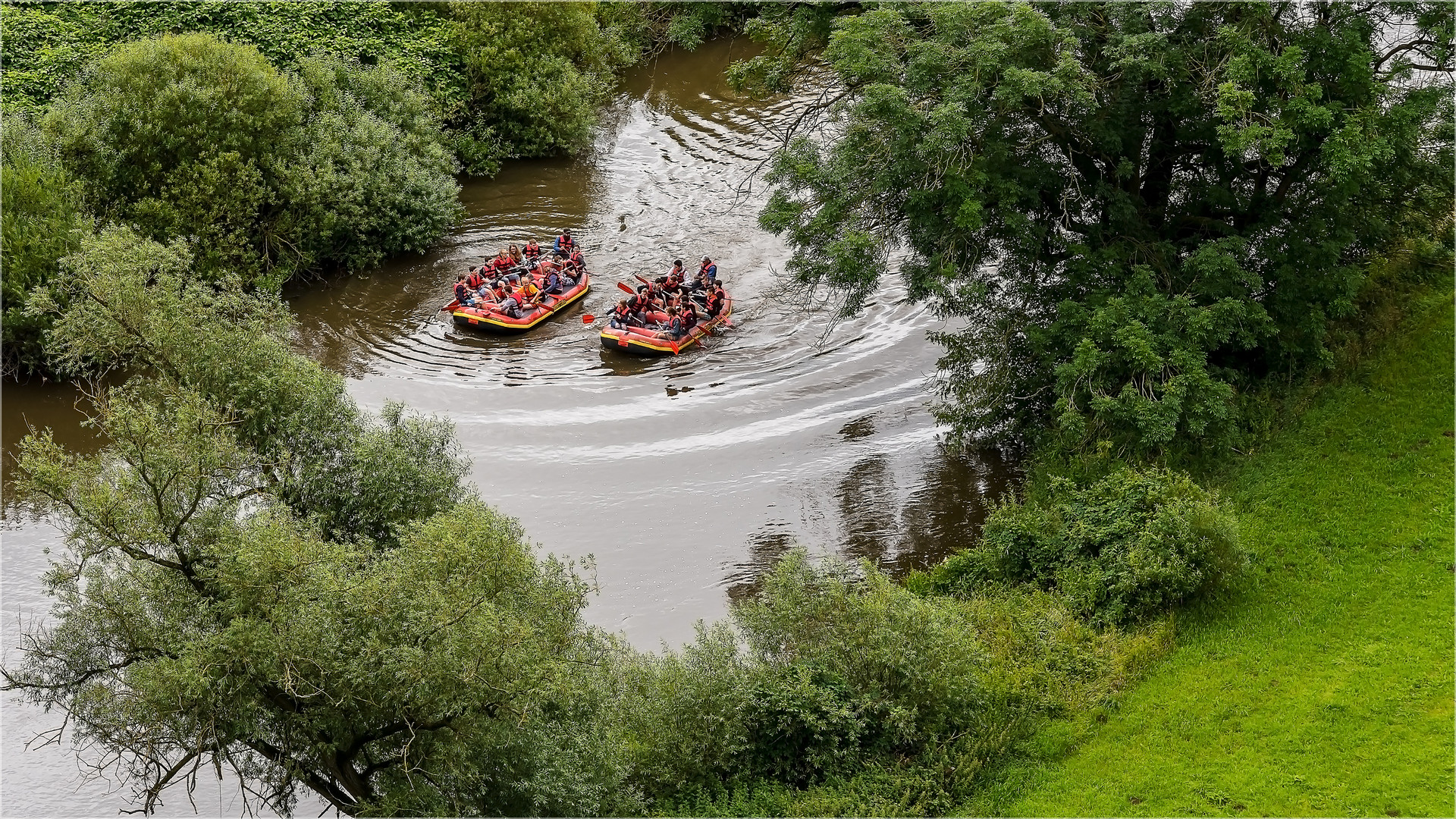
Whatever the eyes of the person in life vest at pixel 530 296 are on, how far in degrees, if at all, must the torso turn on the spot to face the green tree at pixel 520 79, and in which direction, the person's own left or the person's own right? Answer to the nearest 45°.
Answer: approximately 135° to the person's own right

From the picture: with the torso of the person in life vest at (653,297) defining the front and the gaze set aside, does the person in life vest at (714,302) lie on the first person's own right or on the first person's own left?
on the first person's own left

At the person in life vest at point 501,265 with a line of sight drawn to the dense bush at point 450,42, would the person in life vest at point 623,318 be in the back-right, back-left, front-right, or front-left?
back-right

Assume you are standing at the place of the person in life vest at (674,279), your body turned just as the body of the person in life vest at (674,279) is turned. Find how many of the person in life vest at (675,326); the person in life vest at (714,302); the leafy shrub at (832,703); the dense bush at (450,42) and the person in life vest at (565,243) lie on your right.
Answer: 2

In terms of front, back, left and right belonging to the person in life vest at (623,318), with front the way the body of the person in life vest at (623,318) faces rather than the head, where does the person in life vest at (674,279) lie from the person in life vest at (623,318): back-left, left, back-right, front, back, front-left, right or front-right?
back

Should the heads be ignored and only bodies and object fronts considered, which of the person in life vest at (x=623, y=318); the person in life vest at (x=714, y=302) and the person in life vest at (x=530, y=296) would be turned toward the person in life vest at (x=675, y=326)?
the person in life vest at (x=714, y=302)

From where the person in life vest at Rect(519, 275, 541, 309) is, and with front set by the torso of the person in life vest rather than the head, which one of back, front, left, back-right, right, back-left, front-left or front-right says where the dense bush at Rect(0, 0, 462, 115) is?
right

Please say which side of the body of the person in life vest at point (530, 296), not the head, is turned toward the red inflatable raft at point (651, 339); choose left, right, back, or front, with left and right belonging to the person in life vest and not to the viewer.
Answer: left

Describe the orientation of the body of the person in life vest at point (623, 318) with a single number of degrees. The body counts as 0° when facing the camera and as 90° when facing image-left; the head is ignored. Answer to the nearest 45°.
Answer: approximately 45°

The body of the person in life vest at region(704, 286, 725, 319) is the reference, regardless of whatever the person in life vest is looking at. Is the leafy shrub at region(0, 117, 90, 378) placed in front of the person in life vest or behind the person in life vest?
in front

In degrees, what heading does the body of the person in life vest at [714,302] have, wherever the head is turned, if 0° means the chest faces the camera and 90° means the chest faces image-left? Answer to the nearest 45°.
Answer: approximately 45°

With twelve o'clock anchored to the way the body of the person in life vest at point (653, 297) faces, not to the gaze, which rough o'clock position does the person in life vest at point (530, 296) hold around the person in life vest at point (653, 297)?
the person in life vest at point (530, 296) is roughly at 2 o'clock from the person in life vest at point (653, 297).

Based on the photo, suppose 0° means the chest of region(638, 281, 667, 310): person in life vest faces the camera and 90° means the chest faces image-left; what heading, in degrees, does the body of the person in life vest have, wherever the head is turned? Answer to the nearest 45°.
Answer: approximately 45°

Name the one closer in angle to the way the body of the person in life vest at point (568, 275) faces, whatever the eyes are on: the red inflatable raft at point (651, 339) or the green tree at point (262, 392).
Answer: the green tree
